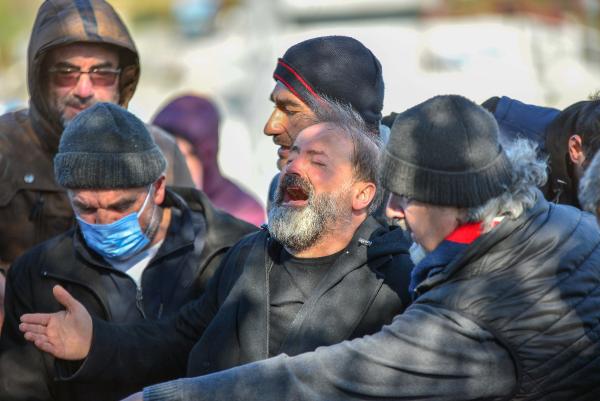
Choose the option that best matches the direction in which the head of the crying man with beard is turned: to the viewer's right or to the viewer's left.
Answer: to the viewer's left

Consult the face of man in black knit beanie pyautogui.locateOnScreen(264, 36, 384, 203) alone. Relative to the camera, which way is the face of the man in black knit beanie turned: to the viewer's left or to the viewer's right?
to the viewer's left

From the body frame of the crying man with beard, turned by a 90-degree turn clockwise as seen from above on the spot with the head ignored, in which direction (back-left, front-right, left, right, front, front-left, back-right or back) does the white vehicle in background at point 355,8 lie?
front-right

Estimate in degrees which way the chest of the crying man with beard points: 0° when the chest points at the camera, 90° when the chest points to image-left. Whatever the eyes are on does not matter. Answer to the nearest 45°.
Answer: approximately 45°
